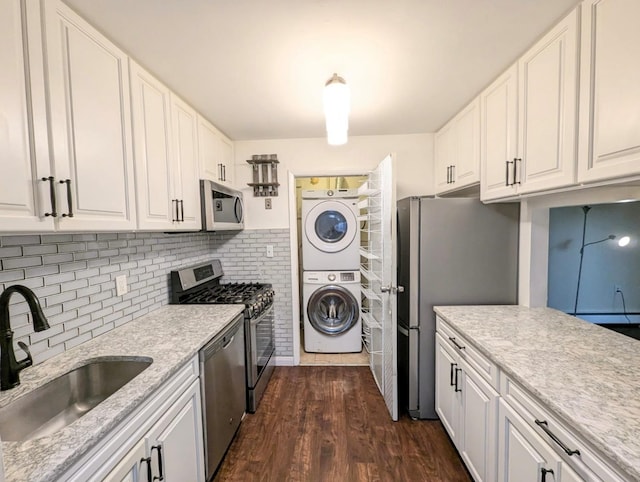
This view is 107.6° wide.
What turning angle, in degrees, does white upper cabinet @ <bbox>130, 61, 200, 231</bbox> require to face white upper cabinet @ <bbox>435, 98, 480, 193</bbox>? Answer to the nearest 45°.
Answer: approximately 45° to its left

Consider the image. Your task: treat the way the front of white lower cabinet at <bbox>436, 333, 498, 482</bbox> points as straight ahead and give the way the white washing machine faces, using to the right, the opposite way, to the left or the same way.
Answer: to the left

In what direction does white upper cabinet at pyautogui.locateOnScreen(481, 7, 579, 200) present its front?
to the viewer's left

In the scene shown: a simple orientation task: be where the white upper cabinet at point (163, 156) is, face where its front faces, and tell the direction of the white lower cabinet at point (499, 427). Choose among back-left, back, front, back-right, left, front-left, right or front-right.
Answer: front

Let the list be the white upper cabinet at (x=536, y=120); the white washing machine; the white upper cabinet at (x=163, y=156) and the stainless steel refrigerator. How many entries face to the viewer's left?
2

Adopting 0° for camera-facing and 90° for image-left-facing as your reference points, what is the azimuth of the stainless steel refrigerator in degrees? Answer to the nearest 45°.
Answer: approximately 90°

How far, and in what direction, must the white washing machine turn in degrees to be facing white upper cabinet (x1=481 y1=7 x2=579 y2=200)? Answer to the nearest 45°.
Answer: approximately 45° to its left

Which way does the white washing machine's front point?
toward the camera

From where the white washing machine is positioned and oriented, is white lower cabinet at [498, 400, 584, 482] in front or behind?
in front

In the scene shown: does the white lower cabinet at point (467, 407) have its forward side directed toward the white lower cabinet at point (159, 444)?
yes

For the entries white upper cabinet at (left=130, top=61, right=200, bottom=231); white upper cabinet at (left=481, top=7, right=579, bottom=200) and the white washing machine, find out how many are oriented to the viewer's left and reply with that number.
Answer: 1

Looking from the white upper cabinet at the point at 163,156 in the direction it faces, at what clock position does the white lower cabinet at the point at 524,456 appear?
The white lower cabinet is roughly at 12 o'clock from the white upper cabinet.

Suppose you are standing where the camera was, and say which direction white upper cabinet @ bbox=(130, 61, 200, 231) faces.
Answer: facing the viewer and to the right of the viewer
